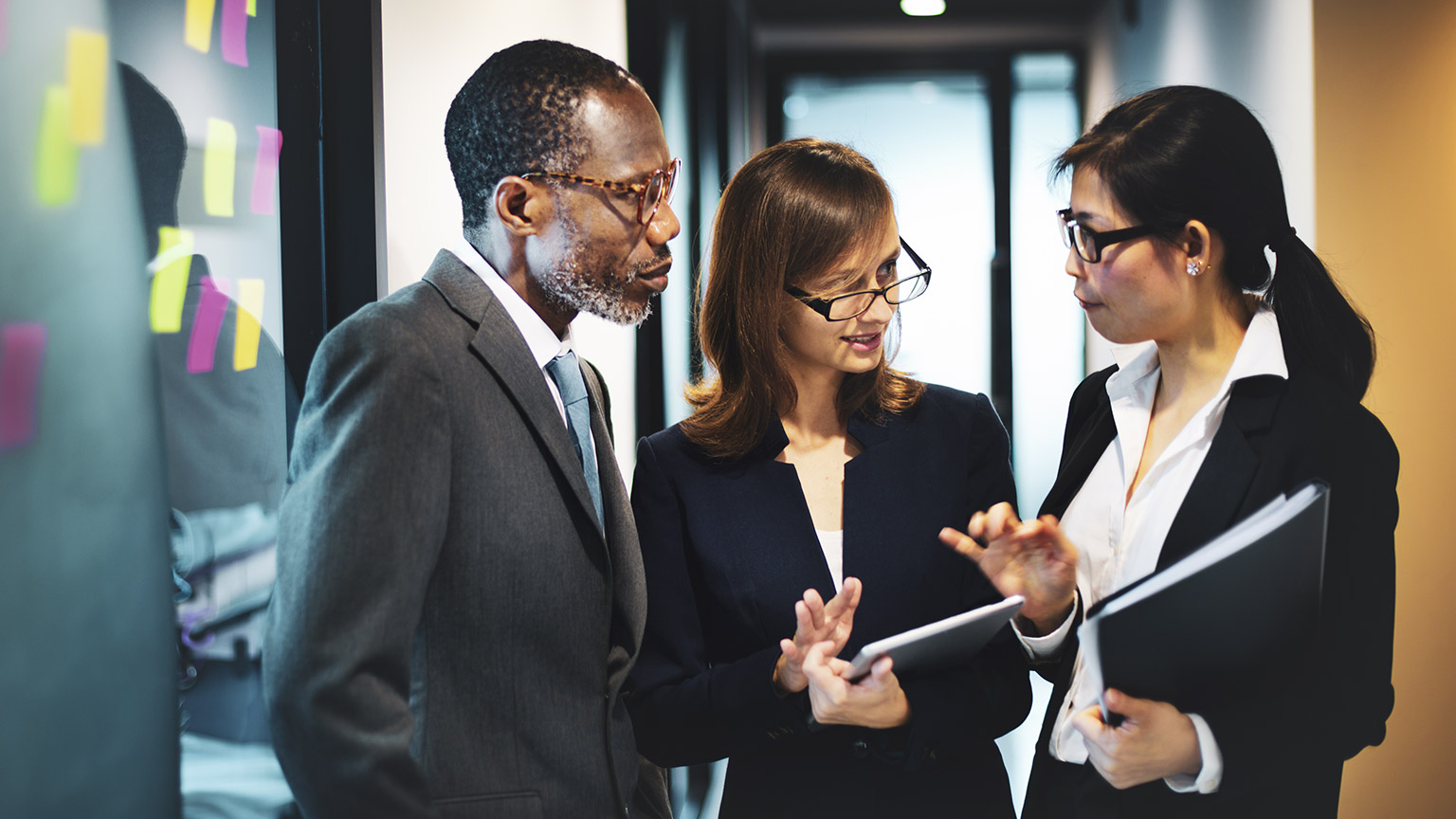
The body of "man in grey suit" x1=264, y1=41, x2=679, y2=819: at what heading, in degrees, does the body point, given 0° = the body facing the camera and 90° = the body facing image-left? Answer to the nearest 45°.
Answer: approximately 270°

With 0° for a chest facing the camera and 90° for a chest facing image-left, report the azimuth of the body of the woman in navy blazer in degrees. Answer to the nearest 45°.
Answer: approximately 0°

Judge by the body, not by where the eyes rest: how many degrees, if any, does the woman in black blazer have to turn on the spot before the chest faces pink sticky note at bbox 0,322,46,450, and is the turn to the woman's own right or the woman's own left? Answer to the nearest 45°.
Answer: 0° — they already face it

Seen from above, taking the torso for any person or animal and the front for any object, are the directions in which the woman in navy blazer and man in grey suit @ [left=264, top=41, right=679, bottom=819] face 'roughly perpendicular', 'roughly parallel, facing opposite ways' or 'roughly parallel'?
roughly perpendicular

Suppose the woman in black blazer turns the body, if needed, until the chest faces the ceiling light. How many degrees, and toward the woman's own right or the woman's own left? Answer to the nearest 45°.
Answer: approximately 135° to the woman's own right

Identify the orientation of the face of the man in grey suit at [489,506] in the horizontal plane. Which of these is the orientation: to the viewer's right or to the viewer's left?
to the viewer's right

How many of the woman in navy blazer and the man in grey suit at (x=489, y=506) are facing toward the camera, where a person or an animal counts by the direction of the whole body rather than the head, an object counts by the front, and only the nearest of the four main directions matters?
1

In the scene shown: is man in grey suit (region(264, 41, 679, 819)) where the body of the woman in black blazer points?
yes
